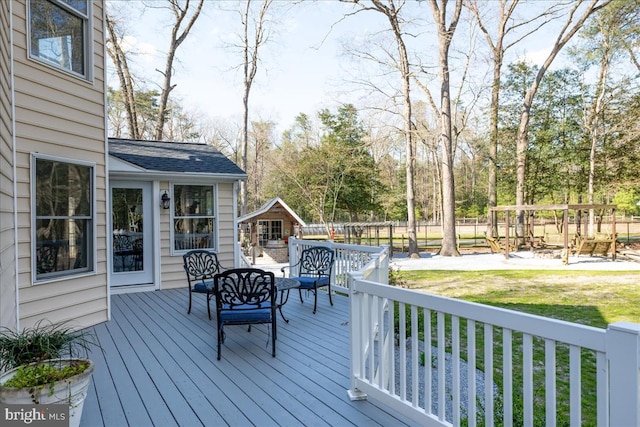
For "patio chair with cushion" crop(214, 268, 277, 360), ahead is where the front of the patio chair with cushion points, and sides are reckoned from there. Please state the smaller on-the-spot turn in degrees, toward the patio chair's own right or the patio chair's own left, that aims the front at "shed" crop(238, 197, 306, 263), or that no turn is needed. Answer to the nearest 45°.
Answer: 0° — it already faces it

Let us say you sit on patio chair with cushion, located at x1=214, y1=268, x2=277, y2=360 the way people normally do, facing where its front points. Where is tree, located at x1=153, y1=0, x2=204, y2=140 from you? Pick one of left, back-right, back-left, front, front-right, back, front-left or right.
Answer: front

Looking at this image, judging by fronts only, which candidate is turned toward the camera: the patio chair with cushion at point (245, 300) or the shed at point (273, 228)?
the shed

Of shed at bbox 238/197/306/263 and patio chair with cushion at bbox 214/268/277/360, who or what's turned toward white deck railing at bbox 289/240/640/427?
the shed

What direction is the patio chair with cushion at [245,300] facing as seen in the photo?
away from the camera

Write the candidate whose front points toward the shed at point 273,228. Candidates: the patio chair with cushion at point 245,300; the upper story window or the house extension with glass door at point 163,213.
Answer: the patio chair with cushion

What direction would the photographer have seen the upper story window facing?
facing the viewer and to the right of the viewer

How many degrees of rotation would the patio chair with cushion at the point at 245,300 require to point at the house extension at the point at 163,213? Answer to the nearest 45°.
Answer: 0° — it already faces it

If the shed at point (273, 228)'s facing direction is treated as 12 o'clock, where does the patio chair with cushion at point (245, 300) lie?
The patio chair with cushion is roughly at 12 o'clock from the shed.

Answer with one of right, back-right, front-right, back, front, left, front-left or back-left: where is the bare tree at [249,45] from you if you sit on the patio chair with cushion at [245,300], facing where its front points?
front

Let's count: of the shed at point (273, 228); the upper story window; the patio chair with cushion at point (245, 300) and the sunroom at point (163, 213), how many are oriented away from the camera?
1

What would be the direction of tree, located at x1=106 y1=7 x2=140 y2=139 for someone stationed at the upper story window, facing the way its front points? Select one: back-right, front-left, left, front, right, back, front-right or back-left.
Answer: back-left

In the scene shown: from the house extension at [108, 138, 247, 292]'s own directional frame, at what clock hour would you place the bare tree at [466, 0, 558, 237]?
The bare tree is roughly at 8 o'clock from the house extension.

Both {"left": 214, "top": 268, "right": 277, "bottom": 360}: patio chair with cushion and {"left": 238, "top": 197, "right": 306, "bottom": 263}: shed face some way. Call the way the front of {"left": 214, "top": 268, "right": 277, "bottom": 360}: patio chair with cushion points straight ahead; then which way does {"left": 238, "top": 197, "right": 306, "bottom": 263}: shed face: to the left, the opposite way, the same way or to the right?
the opposite way

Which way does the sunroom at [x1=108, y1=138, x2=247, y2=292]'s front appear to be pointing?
toward the camera

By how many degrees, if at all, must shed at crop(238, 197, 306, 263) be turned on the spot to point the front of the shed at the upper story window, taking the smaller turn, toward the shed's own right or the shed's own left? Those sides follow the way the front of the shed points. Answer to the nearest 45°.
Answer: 0° — it already faces it

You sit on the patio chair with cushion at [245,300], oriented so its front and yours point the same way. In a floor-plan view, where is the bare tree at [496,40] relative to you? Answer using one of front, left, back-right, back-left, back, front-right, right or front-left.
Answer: front-right

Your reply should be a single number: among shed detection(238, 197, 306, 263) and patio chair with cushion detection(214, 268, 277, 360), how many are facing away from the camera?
1

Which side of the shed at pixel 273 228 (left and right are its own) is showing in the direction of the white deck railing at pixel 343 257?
front
